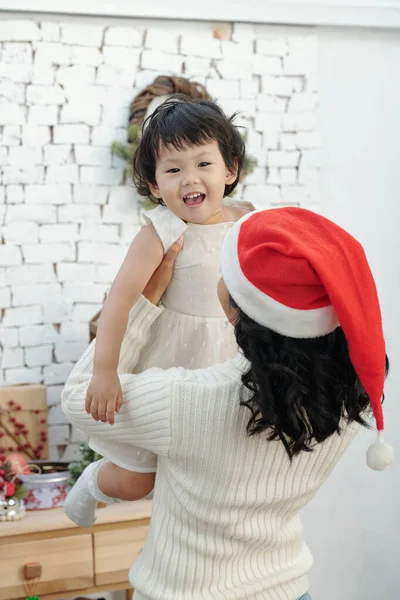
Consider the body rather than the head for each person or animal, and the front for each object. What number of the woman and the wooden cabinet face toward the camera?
1

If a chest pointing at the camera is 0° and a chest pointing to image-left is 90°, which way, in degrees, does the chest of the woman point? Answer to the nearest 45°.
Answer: approximately 135°

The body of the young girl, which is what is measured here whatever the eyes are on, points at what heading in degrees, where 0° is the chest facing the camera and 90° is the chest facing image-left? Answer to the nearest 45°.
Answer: approximately 0°

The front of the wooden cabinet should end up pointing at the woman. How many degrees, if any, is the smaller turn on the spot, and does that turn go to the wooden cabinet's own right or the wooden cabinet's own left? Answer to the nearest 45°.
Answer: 0° — it already faces them

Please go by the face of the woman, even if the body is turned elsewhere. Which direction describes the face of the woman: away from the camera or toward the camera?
away from the camera
